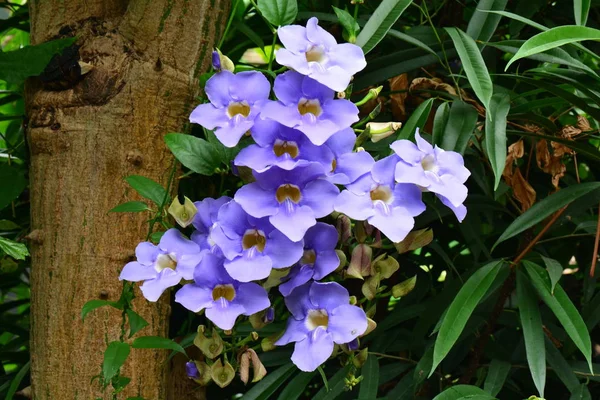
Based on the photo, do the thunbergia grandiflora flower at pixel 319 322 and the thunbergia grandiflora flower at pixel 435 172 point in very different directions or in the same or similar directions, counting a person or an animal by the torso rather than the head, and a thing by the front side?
same or similar directions

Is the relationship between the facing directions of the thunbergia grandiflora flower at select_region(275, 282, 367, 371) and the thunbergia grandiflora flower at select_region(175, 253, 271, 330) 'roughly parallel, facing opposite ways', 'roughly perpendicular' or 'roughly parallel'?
roughly parallel

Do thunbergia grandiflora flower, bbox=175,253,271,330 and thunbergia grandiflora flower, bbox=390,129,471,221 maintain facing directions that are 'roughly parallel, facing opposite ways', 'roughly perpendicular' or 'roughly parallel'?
roughly parallel

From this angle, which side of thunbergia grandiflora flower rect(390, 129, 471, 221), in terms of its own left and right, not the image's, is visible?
front

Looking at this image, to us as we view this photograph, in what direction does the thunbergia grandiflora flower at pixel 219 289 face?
facing the viewer

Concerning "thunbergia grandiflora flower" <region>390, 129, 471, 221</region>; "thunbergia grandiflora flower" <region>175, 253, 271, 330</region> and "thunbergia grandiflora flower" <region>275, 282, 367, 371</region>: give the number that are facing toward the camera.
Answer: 3

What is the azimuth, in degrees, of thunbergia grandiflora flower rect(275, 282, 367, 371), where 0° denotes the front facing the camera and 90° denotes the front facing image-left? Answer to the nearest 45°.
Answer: approximately 0°
